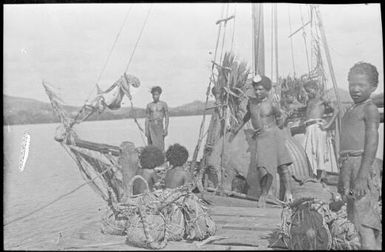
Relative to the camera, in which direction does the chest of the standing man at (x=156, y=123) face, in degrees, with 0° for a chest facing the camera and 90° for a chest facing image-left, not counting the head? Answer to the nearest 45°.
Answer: approximately 0°

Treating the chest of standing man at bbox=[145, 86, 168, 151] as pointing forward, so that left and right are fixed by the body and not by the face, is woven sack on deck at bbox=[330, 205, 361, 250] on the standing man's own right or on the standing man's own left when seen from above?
on the standing man's own left

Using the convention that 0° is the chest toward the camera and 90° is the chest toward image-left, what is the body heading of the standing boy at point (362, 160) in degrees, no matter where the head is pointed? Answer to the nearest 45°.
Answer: approximately 45°

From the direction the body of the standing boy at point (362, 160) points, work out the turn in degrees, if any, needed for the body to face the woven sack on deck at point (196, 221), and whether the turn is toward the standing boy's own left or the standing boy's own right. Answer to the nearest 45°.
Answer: approximately 45° to the standing boy's own right

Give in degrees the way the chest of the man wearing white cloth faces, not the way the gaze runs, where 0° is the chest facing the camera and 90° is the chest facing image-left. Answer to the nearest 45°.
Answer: approximately 45°

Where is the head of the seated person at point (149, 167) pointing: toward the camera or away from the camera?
away from the camera

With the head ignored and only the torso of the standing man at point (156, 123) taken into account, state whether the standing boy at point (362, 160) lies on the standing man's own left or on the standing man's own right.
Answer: on the standing man's own left

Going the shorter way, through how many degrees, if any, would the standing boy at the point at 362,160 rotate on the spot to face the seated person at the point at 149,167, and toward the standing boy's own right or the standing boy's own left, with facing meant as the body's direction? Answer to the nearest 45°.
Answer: approximately 45° to the standing boy's own right

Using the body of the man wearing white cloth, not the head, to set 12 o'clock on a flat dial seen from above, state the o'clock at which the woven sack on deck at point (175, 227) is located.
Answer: The woven sack on deck is roughly at 1 o'clock from the man wearing white cloth.

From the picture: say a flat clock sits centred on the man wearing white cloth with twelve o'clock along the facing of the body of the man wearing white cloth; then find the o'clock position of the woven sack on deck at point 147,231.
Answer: The woven sack on deck is roughly at 1 o'clock from the man wearing white cloth.
